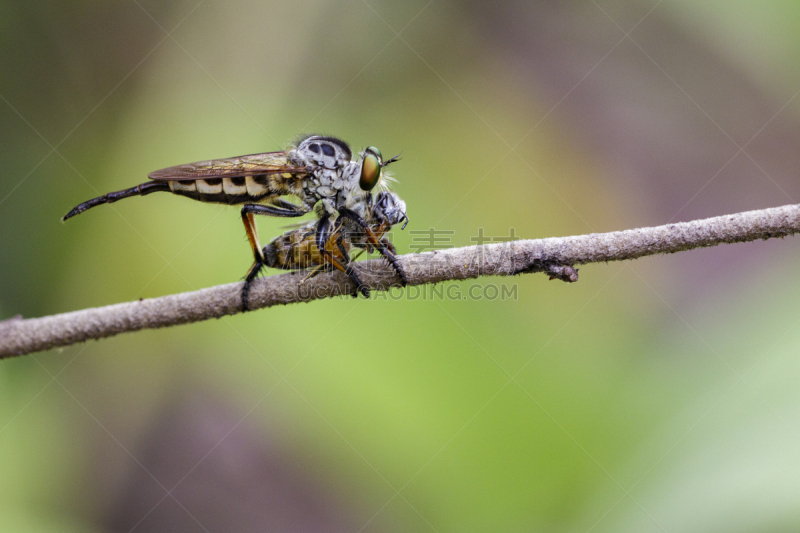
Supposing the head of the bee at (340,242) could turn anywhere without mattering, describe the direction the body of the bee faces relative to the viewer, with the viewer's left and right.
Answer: facing to the right of the viewer

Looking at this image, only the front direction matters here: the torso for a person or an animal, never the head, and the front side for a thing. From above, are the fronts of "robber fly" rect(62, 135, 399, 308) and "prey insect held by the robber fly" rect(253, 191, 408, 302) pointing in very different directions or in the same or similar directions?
same or similar directions

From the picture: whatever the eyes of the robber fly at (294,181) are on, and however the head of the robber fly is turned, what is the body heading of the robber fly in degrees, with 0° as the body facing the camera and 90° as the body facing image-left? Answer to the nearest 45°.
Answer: approximately 270°

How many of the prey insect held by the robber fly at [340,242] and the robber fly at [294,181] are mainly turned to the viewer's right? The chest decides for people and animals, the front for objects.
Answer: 2
